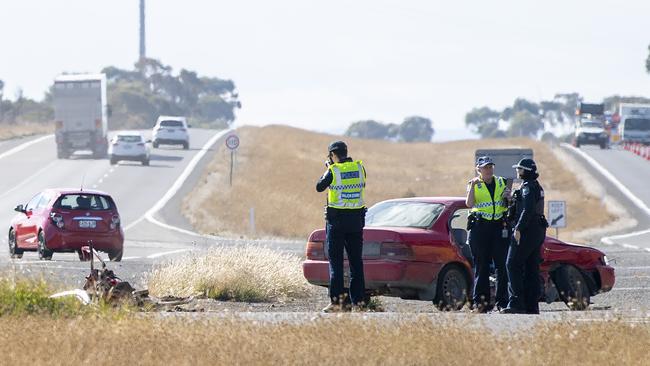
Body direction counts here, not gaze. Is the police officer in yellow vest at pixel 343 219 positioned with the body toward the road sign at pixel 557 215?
no

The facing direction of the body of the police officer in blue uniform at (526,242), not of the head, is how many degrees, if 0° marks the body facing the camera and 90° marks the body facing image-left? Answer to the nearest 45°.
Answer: approximately 90°

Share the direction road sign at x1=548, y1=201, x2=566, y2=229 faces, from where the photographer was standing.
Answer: facing the viewer

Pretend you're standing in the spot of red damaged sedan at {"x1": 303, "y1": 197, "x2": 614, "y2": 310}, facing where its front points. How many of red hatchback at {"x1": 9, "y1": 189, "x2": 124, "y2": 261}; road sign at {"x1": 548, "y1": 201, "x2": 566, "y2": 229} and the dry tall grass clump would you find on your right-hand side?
0

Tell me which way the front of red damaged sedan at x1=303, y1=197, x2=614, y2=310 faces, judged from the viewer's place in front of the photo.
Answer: facing away from the viewer and to the right of the viewer

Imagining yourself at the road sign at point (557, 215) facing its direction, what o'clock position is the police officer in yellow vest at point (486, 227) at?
The police officer in yellow vest is roughly at 12 o'clock from the road sign.

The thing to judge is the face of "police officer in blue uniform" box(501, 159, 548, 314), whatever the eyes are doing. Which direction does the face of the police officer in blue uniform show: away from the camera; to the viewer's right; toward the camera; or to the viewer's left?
to the viewer's left

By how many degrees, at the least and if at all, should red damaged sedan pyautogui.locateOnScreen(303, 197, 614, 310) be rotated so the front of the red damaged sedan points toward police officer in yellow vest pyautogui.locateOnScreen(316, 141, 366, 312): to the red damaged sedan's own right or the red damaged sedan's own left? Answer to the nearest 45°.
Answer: approximately 180°

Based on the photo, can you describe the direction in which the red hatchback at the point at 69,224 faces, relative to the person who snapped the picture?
facing away from the viewer and to the left of the viewer
